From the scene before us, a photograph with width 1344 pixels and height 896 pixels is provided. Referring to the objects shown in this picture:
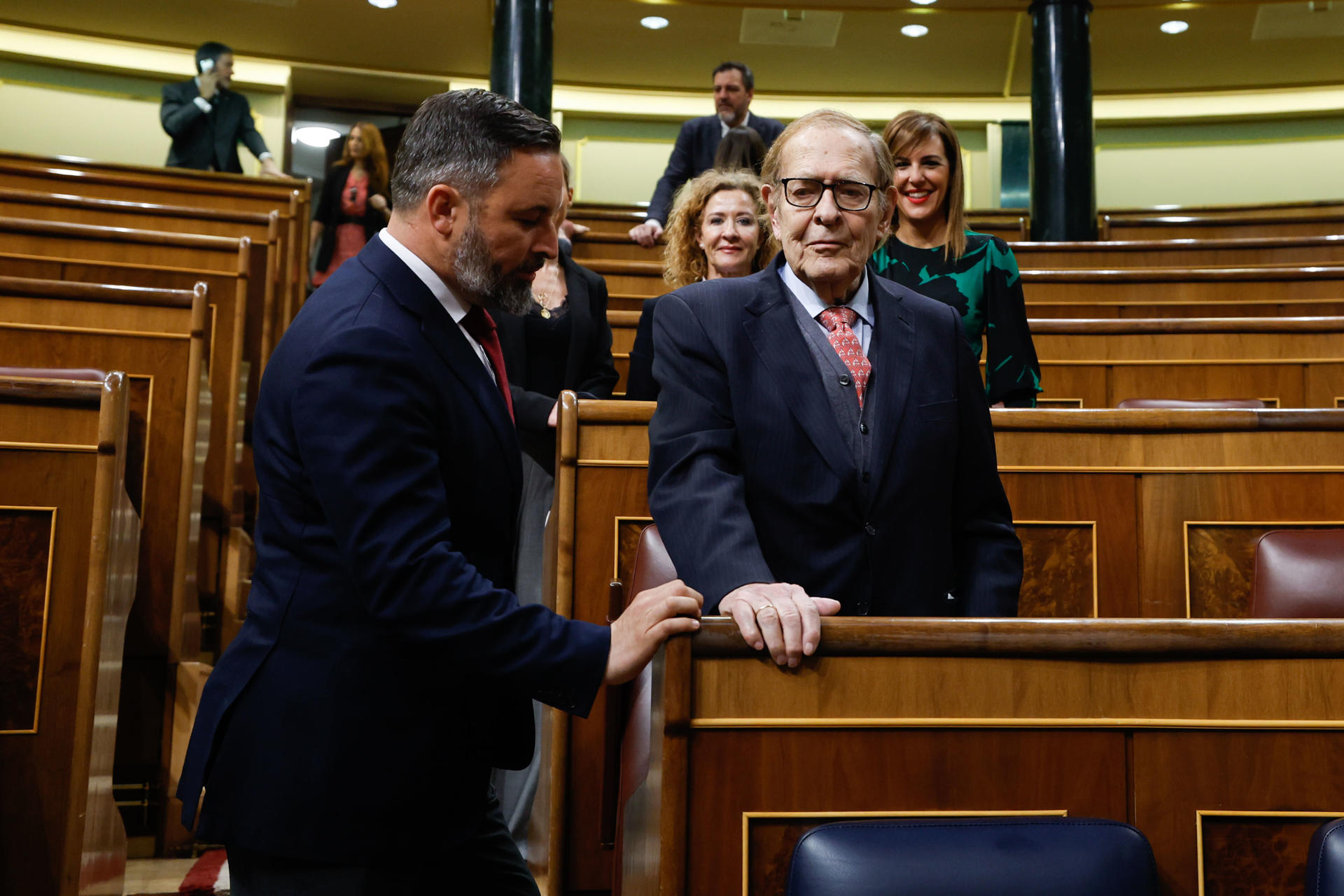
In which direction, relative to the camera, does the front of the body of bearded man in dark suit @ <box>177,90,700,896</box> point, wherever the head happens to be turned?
to the viewer's right

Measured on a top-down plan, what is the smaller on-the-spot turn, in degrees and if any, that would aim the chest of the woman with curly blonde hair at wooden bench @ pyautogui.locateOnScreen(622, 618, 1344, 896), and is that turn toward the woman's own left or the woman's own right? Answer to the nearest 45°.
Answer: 0° — they already face it

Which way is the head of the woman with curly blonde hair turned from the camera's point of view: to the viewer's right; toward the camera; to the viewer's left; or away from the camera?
toward the camera

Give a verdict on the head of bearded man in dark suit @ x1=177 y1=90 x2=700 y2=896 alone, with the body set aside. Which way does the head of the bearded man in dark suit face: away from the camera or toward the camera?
toward the camera

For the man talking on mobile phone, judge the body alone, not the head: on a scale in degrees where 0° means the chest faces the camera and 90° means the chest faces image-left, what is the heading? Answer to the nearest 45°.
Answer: approximately 315°

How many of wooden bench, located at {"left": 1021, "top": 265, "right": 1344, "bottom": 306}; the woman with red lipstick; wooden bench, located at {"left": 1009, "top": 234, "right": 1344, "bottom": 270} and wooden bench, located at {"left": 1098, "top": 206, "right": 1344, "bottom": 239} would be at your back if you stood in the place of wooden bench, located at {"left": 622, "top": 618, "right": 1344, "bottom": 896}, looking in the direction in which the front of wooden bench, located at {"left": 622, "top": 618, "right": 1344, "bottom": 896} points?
4

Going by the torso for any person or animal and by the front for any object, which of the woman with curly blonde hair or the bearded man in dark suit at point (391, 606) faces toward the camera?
the woman with curly blonde hair

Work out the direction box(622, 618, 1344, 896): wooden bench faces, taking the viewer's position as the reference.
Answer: facing the viewer

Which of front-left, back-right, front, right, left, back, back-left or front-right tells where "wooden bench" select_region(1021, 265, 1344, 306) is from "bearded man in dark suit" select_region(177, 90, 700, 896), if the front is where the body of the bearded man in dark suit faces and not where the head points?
front-left

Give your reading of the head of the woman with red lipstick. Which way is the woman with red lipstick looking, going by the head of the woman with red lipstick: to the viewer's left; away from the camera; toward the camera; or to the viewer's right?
toward the camera

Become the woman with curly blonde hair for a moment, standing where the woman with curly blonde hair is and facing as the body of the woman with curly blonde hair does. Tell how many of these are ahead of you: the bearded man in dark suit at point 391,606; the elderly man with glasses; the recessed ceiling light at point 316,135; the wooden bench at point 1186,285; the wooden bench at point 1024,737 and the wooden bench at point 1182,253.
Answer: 3

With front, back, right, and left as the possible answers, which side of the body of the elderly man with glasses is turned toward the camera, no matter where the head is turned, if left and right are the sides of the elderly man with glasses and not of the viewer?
front

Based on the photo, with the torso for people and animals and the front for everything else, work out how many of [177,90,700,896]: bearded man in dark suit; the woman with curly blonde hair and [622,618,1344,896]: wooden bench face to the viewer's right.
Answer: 1

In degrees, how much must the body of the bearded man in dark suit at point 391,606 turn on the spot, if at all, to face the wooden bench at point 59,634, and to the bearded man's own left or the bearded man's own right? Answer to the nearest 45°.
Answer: approximately 135° to the bearded man's own left

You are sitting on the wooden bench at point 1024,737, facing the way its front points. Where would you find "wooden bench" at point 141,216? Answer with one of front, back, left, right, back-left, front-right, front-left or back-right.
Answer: back-right

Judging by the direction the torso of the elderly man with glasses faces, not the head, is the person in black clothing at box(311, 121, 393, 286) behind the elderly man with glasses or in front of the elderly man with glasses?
behind

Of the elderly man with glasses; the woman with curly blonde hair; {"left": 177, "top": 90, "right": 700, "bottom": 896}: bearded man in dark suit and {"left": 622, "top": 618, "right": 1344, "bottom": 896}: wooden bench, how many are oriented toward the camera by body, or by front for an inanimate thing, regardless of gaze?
3
